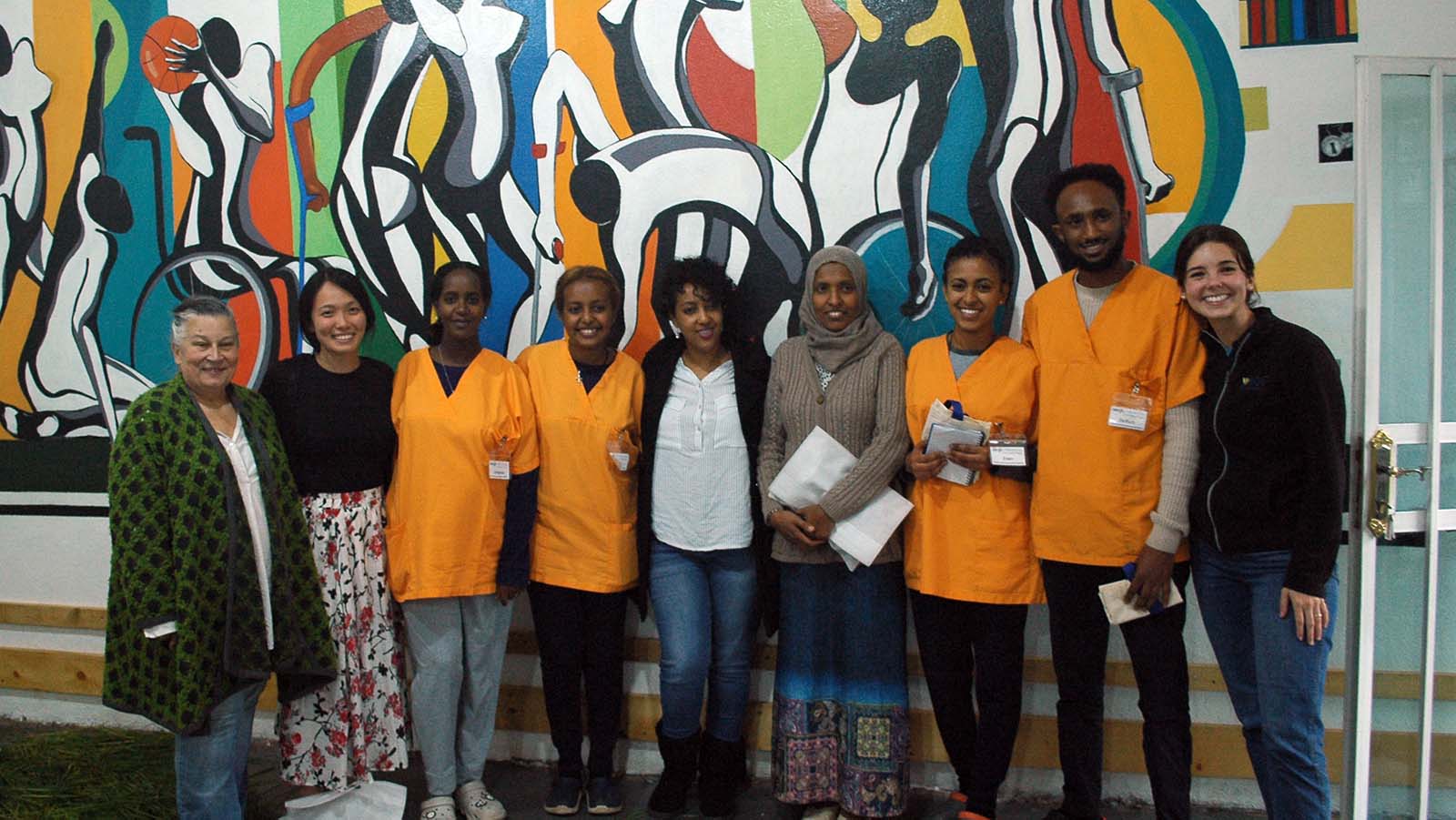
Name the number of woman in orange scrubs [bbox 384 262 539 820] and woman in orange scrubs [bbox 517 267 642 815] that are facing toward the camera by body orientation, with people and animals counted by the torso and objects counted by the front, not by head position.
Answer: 2

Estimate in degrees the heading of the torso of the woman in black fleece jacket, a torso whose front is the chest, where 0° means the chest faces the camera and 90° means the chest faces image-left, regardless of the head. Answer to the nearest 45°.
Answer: approximately 45°

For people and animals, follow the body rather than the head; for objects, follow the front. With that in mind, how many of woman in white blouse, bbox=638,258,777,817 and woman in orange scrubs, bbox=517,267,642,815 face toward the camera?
2

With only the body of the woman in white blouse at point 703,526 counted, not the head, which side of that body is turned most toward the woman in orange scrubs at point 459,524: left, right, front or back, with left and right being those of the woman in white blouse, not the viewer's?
right

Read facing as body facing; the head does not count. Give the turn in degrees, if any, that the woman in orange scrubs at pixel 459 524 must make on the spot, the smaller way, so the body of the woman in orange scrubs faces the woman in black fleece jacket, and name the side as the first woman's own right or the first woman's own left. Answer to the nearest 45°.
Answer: approximately 45° to the first woman's own left

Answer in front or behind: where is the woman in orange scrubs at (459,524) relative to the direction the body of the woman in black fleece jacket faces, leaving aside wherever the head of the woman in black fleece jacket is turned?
in front

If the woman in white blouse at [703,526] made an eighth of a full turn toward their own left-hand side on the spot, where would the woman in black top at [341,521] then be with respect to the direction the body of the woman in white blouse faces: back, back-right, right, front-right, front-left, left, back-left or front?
back-right

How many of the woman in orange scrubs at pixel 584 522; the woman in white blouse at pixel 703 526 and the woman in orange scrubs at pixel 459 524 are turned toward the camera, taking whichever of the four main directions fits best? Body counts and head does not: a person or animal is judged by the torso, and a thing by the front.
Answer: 3

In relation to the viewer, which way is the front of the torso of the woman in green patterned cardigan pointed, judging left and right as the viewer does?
facing the viewer and to the right of the viewer

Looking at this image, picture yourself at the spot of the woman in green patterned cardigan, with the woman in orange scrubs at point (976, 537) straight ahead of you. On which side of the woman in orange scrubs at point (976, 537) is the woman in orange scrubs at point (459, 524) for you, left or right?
left

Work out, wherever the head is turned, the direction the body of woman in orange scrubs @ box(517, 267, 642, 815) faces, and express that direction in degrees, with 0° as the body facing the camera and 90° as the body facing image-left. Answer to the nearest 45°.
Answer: approximately 0°
